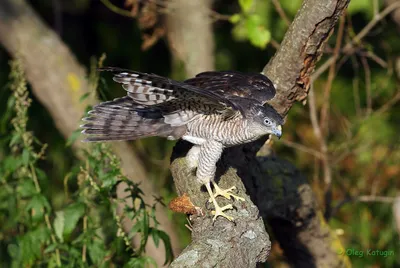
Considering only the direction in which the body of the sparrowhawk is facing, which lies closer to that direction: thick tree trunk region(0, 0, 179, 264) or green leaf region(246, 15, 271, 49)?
the green leaf

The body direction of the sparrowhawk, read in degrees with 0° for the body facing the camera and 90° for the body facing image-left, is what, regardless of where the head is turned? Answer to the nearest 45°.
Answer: approximately 270°

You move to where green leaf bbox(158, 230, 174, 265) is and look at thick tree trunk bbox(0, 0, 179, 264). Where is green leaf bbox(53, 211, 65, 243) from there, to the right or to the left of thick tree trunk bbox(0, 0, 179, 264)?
left

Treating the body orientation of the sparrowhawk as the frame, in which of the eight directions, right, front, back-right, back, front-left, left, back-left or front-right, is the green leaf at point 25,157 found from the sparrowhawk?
back

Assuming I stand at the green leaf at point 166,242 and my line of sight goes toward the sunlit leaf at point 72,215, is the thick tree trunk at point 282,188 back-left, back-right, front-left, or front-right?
back-right

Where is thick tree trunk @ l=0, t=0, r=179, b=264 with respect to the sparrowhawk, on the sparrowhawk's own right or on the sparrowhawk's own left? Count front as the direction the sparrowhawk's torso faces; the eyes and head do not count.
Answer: on the sparrowhawk's own left

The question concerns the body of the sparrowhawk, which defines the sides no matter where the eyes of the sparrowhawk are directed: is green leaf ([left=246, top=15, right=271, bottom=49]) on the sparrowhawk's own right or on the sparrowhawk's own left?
on the sparrowhawk's own left
